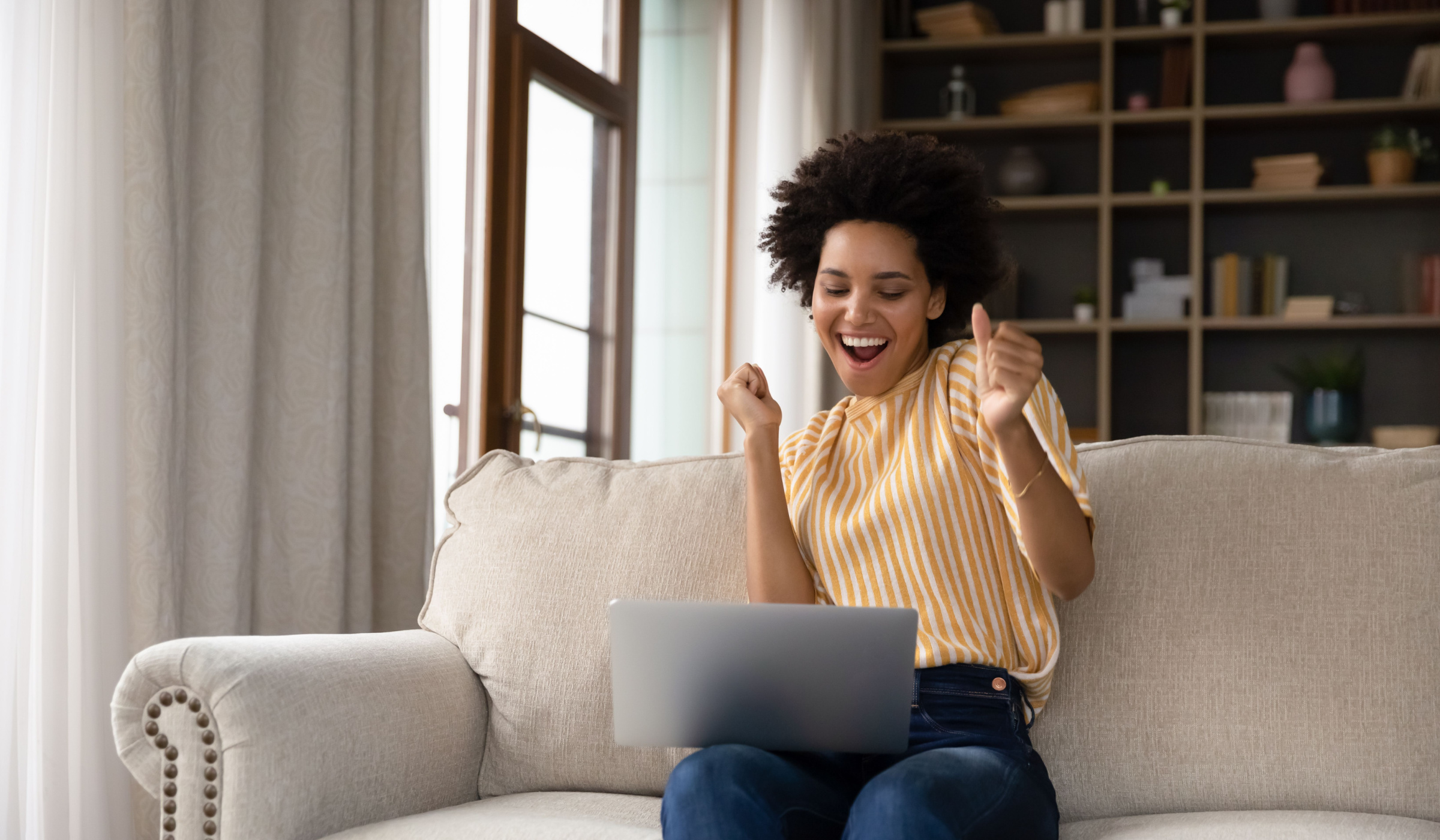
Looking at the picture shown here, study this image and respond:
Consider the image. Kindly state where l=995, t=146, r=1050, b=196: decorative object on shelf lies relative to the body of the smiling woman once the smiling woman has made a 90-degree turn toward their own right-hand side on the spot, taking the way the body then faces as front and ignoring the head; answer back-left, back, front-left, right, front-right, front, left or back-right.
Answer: front-right

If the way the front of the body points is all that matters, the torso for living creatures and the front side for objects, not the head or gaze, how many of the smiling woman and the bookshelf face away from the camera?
0

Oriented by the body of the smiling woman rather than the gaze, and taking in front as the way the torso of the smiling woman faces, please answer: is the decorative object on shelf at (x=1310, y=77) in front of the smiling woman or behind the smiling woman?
behind

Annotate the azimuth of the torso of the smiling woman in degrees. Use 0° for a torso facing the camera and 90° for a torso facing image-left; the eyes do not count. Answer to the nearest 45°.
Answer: approximately 45°

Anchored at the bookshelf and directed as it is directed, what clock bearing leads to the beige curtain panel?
The beige curtain panel is roughly at 1 o'clock from the bookshelf.

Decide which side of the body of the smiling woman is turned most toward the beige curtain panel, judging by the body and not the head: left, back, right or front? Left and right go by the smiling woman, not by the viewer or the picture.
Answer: right

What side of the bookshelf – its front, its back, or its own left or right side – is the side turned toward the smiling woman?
front

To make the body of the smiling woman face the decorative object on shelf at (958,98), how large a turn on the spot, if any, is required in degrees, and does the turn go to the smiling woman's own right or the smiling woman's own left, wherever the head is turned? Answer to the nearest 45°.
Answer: approximately 135° to the smiling woman's own right

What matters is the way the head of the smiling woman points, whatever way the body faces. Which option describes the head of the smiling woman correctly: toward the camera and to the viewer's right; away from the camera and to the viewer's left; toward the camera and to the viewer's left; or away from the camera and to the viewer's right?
toward the camera and to the viewer's left

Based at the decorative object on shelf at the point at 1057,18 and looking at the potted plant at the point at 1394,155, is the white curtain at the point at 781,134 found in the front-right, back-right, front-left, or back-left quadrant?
back-right

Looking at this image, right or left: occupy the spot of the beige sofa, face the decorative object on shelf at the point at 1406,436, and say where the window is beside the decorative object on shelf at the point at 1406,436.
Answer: left

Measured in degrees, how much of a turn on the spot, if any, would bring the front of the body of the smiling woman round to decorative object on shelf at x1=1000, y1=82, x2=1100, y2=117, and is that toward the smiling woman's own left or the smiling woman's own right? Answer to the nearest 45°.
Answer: approximately 135° to the smiling woman's own right

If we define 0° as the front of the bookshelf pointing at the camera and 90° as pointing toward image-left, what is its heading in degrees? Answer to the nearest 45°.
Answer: approximately 0°
